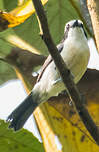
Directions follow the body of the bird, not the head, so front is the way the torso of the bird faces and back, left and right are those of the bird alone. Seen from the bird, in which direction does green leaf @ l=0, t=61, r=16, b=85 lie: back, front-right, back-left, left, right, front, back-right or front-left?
back

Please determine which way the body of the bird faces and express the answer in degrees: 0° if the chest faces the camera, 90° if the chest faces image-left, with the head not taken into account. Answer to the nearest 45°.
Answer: approximately 315°

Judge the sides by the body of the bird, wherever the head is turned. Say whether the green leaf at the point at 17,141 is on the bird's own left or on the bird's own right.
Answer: on the bird's own right
